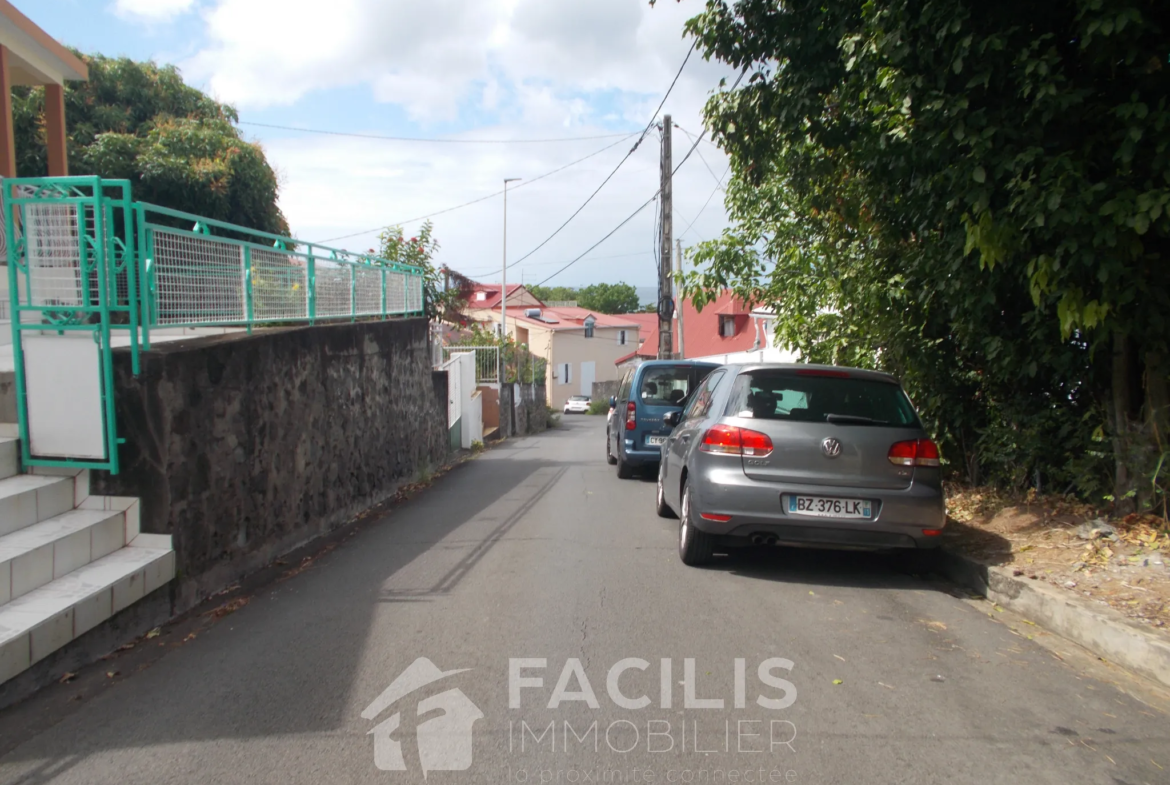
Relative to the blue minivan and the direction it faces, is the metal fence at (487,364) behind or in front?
in front

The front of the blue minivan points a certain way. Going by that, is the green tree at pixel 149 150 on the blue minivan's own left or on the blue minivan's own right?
on the blue minivan's own left

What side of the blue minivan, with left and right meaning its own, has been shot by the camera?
back

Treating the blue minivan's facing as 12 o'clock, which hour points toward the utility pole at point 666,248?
The utility pole is roughly at 12 o'clock from the blue minivan.

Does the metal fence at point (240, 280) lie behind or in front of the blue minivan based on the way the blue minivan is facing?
behind

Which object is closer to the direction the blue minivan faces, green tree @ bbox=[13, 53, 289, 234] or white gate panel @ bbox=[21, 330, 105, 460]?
the green tree

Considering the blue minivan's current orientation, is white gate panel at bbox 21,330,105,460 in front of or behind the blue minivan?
behind

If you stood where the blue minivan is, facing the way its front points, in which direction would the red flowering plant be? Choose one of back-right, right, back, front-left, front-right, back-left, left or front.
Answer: front-left

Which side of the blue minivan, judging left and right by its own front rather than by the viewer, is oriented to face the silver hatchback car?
back

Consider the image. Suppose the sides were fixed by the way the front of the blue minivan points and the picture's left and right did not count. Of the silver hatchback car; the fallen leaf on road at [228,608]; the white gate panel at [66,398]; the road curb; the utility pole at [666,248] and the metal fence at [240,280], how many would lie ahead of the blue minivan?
1

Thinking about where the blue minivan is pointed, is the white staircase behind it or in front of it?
behind
